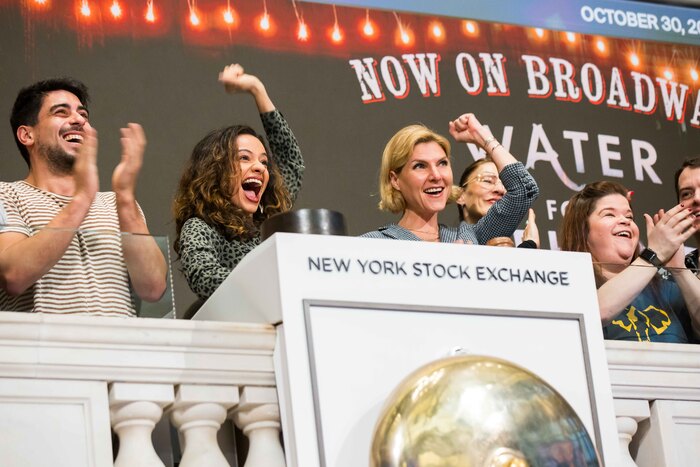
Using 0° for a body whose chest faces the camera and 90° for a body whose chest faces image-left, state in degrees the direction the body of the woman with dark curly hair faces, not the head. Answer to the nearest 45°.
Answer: approximately 315°

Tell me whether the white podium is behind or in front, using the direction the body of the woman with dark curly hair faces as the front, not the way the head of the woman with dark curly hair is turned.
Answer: in front

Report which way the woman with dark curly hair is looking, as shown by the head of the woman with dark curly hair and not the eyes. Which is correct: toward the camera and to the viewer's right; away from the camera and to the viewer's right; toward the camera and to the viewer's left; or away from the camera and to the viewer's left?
toward the camera and to the viewer's right

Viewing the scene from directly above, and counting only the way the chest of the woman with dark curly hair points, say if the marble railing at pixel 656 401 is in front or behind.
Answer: in front

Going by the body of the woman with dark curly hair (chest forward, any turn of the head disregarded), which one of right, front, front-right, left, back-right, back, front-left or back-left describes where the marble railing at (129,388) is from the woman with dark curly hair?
front-right
